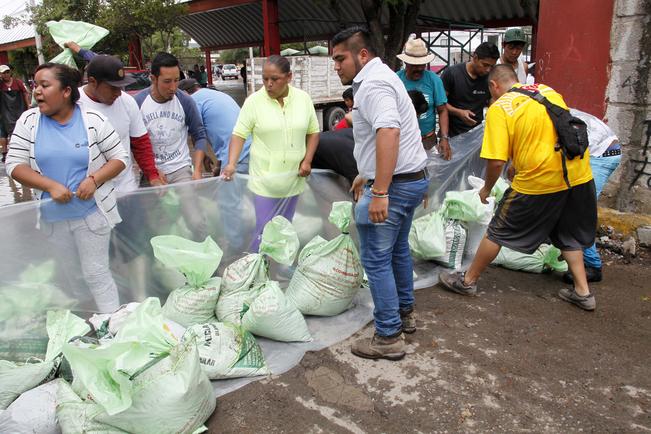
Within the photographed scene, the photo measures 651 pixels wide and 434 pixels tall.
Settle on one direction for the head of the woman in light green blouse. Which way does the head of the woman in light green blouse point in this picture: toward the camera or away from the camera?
toward the camera

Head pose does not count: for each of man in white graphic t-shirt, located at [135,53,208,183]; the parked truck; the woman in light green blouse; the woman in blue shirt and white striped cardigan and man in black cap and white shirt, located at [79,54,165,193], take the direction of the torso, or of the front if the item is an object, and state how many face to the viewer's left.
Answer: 0

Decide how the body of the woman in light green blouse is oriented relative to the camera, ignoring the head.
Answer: toward the camera

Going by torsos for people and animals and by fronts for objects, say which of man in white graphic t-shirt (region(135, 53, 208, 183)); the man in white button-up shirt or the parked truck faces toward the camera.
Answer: the man in white graphic t-shirt

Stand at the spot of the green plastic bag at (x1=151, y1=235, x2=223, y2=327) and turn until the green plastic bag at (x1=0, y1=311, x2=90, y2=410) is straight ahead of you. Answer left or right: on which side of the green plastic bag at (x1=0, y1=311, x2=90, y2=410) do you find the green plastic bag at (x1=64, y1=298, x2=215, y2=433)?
left

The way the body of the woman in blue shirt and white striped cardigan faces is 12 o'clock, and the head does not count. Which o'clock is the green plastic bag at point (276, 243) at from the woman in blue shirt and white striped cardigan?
The green plastic bag is roughly at 9 o'clock from the woman in blue shirt and white striped cardigan.

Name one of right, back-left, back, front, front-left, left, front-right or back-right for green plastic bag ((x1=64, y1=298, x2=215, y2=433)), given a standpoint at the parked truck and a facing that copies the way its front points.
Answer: back-right

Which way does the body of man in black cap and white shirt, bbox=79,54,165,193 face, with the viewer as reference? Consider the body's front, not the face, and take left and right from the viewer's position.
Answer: facing the viewer and to the right of the viewer

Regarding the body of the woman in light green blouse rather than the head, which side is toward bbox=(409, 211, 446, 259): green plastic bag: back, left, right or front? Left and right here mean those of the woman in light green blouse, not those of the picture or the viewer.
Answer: left

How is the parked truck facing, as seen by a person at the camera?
facing away from the viewer and to the right of the viewer

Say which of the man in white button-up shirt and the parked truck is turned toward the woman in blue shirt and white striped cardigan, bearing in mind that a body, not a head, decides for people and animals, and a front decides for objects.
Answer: the man in white button-up shirt

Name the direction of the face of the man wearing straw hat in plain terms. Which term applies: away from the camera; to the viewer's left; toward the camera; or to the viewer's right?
toward the camera

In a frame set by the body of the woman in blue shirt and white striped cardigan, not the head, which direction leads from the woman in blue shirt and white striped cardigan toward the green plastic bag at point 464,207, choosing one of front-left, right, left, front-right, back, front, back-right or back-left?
left

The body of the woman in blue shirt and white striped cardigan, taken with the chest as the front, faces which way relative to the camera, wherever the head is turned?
toward the camera

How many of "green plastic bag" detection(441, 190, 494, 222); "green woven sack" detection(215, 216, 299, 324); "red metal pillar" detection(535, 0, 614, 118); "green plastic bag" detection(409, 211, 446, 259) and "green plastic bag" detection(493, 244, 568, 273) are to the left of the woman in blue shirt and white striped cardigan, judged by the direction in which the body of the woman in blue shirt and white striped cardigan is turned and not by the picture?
5

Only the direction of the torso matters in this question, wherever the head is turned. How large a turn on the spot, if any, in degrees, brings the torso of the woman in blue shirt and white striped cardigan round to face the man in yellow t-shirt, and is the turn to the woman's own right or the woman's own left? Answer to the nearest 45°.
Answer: approximately 90° to the woman's own left
